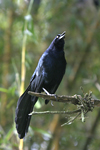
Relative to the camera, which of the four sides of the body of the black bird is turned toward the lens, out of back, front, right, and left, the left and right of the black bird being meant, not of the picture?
right
